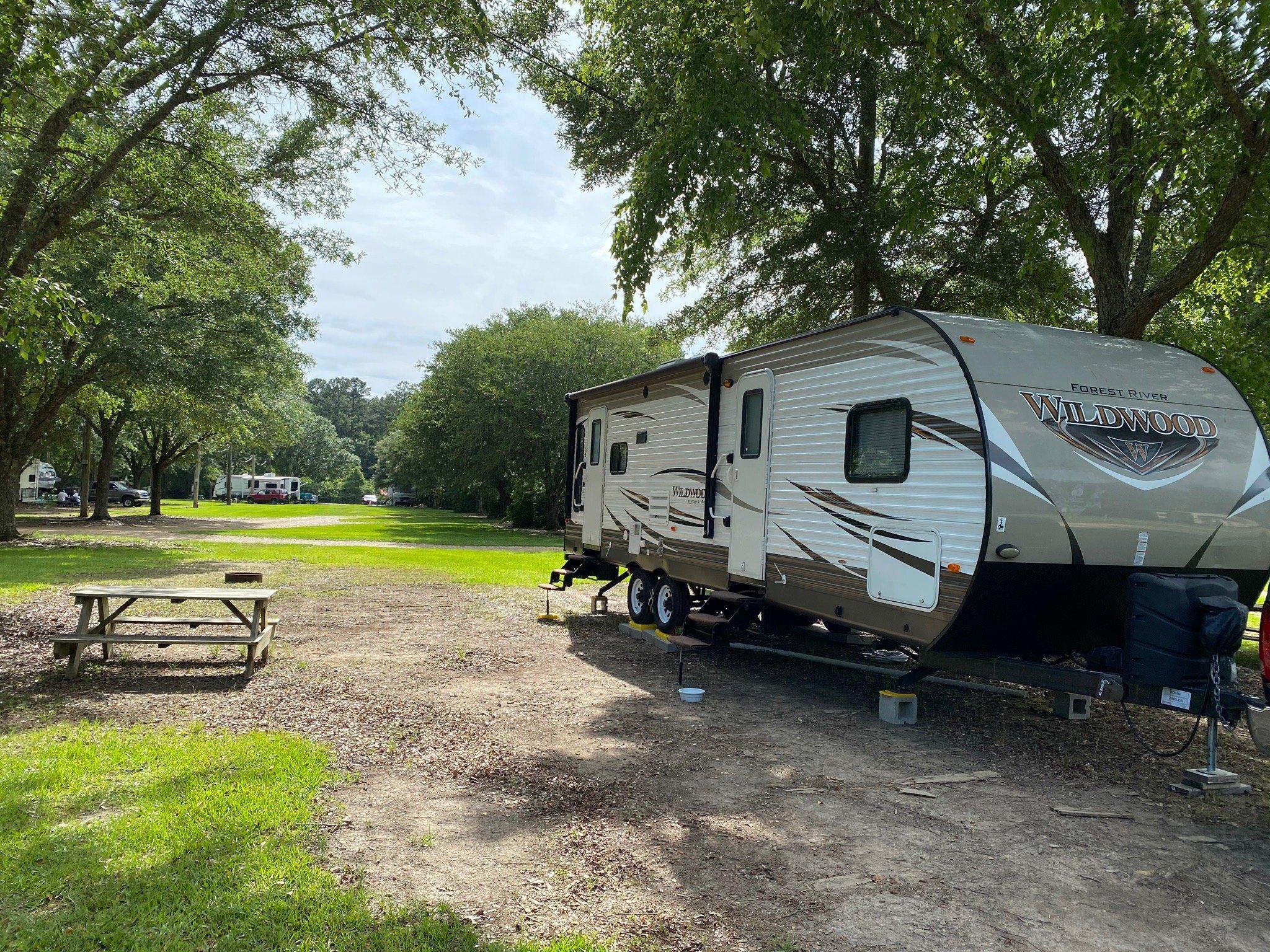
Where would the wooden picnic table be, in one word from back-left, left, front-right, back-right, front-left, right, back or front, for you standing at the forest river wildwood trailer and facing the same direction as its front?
back-right

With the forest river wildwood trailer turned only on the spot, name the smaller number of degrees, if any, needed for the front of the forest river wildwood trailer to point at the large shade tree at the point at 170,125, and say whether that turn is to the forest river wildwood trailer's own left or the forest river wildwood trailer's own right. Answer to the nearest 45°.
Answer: approximately 135° to the forest river wildwood trailer's own right

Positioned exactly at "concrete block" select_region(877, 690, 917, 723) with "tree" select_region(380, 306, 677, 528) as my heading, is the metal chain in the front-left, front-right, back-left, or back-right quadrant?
back-right

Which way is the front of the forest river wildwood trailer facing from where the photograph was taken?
facing the viewer and to the right of the viewer
